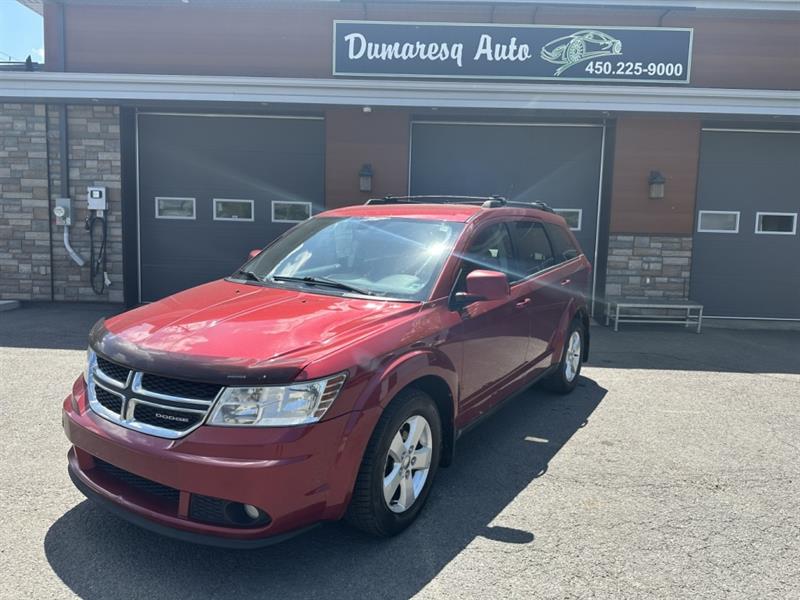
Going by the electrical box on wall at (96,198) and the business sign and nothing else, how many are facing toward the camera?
2

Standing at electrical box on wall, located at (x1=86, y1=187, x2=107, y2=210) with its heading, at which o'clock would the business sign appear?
The business sign is roughly at 10 o'clock from the electrical box on wall.

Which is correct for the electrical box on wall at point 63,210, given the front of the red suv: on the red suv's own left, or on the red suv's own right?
on the red suv's own right

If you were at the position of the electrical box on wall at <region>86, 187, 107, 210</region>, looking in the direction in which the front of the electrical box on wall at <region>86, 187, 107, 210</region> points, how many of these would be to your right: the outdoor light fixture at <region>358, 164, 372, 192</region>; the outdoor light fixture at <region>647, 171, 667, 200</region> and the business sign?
0

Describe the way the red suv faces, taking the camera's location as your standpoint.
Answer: facing the viewer and to the left of the viewer

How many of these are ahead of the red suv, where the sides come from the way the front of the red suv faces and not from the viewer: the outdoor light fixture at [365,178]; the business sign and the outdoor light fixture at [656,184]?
0

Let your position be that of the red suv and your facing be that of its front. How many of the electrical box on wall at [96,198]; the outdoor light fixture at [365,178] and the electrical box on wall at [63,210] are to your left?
0

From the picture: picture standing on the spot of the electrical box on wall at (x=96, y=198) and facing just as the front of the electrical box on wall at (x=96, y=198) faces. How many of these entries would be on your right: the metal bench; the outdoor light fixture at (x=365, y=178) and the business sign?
0

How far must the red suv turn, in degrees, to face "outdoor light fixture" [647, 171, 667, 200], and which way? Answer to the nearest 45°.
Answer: approximately 180°

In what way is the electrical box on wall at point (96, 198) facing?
toward the camera

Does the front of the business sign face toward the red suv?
yes

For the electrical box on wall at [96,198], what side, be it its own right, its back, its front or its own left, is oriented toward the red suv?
front

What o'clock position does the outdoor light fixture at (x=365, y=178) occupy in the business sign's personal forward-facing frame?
The outdoor light fixture is roughly at 3 o'clock from the business sign.

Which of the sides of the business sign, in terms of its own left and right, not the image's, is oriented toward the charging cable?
right

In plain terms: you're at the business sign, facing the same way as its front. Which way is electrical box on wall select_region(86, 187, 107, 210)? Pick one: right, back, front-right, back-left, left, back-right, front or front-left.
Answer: right

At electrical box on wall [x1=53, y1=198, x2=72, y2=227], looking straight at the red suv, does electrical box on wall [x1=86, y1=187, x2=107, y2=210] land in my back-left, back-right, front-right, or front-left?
front-left

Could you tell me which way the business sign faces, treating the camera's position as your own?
facing the viewer
